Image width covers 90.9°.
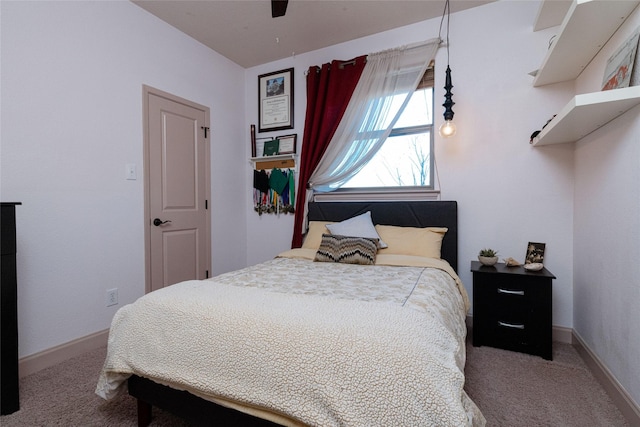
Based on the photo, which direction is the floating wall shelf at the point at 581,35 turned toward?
to the viewer's left

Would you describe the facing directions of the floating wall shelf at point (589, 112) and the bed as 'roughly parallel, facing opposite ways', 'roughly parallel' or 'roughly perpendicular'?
roughly perpendicular

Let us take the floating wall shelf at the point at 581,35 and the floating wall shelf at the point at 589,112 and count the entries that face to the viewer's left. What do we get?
2

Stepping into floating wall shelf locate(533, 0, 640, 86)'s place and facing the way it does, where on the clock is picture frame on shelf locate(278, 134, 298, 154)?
The picture frame on shelf is roughly at 12 o'clock from the floating wall shelf.

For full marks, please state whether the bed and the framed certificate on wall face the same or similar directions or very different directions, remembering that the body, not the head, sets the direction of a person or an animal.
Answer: same or similar directions

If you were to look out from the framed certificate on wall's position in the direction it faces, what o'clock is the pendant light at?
The pendant light is roughly at 9 o'clock from the framed certificate on wall.

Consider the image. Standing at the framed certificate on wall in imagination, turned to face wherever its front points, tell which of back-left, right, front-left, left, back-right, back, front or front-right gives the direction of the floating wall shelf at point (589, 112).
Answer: left

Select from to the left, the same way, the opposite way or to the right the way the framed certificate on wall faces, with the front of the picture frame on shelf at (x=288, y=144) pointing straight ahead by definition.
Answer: the same way

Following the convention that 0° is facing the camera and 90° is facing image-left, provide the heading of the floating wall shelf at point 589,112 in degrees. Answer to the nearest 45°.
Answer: approximately 90°

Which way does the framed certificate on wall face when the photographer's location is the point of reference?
facing the viewer and to the left of the viewer

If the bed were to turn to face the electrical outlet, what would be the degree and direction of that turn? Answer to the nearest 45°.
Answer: approximately 90° to its right

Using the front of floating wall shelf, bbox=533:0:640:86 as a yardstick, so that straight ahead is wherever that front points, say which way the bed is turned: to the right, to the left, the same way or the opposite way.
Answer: to the left

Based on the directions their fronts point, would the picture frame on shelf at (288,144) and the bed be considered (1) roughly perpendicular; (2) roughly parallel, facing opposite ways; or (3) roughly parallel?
roughly parallel
